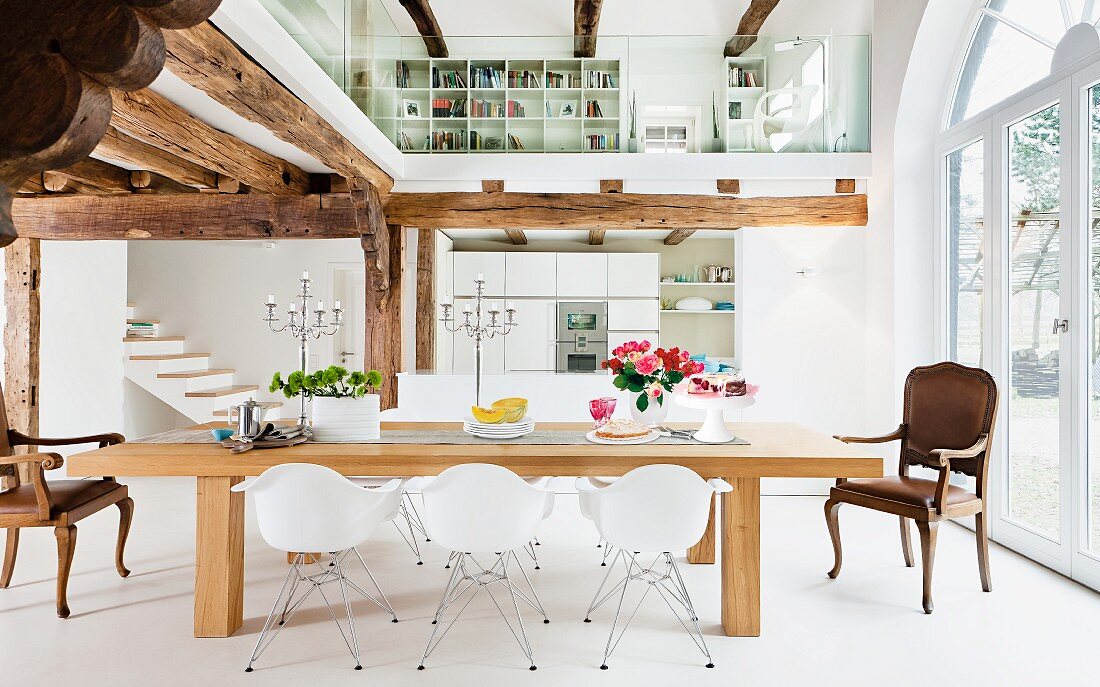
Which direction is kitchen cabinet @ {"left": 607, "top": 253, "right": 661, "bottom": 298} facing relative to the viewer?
toward the camera

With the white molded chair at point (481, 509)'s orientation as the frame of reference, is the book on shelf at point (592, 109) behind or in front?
in front

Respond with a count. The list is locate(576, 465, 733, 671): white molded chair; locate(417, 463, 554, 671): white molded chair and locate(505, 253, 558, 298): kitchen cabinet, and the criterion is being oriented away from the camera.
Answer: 2

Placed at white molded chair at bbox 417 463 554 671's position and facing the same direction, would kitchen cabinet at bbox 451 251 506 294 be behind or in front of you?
in front

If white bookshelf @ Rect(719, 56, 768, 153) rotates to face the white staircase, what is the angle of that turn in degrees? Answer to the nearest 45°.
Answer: approximately 90° to its right

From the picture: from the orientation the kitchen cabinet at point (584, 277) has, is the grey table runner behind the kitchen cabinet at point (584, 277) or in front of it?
in front

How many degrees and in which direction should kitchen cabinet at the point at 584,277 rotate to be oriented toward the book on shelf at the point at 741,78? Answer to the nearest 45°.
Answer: approximately 45° to its left

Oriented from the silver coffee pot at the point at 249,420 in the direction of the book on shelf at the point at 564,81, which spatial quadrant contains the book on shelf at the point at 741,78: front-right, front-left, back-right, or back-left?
front-right

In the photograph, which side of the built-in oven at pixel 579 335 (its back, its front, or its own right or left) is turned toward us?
front

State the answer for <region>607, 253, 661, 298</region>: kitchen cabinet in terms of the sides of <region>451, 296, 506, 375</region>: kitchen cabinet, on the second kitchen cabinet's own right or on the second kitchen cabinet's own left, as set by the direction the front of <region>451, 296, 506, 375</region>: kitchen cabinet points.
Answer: on the second kitchen cabinet's own left

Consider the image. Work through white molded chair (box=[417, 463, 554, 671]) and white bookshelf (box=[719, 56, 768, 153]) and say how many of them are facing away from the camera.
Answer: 1

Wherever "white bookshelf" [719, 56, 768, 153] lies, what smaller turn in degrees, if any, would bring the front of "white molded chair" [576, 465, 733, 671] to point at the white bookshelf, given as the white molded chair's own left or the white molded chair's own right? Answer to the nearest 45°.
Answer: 0° — it already faces it

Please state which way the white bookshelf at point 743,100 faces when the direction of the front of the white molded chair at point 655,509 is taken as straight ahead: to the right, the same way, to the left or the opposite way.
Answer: the opposite way

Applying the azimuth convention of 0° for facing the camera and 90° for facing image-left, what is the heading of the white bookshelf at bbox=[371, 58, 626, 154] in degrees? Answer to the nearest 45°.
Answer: approximately 0°

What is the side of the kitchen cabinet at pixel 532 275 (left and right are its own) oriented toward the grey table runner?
front

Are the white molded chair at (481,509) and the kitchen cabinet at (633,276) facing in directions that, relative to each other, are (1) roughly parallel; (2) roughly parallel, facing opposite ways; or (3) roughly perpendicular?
roughly parallel, facing opposite ways
